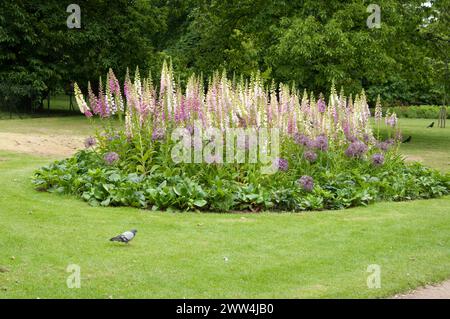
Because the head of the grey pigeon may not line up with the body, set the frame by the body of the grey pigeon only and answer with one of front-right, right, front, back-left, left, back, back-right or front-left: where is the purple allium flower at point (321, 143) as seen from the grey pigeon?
front-left

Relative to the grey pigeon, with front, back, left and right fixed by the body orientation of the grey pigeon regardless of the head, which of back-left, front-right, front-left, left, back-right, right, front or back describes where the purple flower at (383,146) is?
front-left

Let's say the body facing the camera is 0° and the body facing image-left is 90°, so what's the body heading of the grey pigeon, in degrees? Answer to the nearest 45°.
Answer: approximately 270°

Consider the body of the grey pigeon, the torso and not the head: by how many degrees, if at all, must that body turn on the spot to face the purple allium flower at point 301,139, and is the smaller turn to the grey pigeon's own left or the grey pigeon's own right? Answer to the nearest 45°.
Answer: approximately 45° to the grey pigeon's own left

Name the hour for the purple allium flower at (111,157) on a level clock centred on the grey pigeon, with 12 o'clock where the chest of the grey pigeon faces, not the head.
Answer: The purple allium flower is roughly at 9 o'clock from the grey pigeon.

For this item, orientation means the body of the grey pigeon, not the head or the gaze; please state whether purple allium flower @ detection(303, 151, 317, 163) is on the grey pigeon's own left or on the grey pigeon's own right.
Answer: on the grey pigeon's own left
